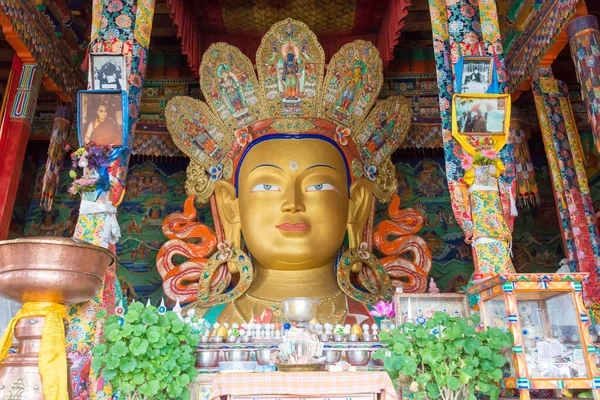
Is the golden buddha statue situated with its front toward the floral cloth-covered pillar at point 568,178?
no

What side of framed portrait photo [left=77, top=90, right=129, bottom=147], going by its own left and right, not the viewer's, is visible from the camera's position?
front

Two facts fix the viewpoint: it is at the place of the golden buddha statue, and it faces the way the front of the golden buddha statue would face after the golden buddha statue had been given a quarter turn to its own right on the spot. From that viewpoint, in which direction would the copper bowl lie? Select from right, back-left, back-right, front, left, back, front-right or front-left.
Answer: front-left

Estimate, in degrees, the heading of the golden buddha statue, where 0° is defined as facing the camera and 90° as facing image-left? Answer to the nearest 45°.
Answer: approximately 0°

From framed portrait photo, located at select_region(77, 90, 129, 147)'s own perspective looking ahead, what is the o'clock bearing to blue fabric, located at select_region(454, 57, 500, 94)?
The blue fabric is roughly at 10 o'clock from the framed portrait photo.

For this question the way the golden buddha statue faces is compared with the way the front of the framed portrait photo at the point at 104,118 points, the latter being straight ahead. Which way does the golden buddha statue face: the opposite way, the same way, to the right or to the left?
the same way

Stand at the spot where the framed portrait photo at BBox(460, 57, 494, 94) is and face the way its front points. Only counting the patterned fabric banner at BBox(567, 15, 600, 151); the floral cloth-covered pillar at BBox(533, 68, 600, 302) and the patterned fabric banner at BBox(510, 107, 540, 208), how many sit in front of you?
0

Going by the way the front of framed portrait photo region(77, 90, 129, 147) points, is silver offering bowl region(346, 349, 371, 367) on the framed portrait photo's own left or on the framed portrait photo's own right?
on the framed portrait photo's own left

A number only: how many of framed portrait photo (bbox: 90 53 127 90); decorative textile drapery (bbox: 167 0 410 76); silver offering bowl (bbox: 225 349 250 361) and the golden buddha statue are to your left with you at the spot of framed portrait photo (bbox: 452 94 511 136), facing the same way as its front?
0

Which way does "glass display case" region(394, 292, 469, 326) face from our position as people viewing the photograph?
facing the viewer

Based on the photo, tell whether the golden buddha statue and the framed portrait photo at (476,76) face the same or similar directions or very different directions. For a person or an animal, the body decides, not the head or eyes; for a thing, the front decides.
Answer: same or similar directions

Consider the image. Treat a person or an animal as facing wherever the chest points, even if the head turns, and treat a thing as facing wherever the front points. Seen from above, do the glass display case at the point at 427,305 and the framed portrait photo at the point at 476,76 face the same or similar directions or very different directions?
same or similar directions

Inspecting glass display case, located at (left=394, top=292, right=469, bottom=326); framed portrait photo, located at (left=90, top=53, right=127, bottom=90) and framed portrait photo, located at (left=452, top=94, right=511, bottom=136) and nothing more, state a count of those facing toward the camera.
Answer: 3

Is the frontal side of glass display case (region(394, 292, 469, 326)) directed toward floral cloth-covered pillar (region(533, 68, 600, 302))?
no

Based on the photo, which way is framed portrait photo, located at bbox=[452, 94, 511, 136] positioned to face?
toward the camera

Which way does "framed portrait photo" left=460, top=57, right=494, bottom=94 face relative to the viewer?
toward the camera

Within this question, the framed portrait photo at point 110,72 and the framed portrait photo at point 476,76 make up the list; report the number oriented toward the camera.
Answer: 2

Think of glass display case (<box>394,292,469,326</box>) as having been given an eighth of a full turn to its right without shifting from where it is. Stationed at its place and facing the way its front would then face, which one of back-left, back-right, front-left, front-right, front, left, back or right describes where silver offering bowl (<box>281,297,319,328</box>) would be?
front
